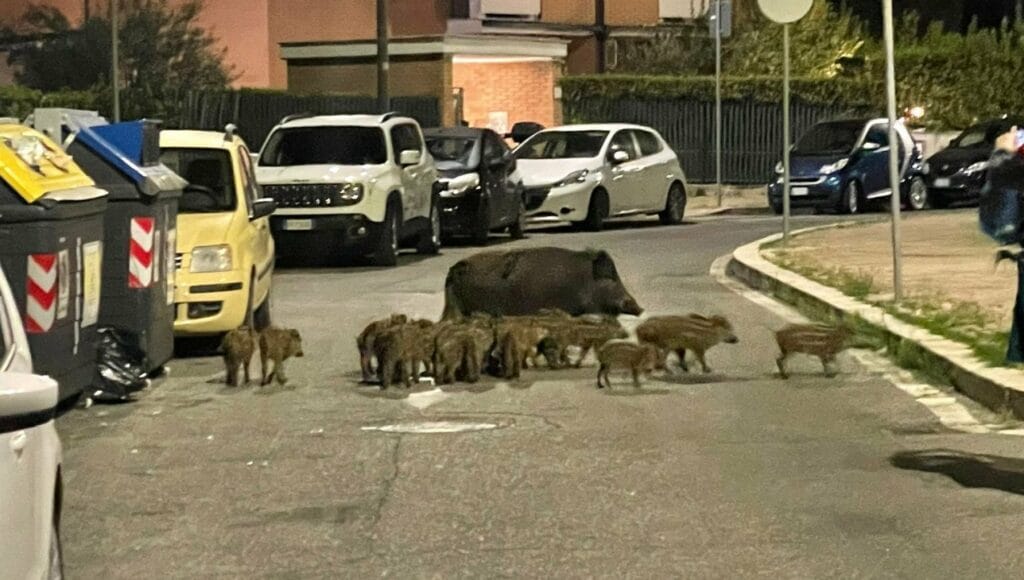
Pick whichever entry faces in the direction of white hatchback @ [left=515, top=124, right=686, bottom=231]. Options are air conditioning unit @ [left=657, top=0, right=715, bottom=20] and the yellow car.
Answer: the air conditioning unit

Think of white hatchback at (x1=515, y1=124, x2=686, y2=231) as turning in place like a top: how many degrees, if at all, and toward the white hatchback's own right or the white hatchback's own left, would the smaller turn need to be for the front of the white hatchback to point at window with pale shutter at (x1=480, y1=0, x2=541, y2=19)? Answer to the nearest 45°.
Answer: approximately 135° to the white hatchback's own right

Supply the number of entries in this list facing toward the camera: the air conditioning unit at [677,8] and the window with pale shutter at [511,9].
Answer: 2

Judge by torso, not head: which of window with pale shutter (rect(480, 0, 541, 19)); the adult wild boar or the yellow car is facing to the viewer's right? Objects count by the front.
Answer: the adult wild boar

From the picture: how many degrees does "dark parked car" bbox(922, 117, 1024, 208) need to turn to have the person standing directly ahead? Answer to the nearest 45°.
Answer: approximately 45° to its left

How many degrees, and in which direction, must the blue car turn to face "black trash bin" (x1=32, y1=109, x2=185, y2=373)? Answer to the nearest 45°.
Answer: approximately 45° to its left

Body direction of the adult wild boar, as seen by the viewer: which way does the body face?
to the viewer's right
